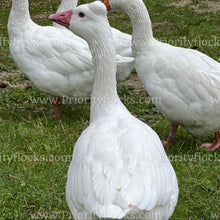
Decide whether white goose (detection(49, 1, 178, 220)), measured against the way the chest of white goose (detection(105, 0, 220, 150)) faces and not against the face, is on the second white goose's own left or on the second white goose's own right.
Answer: on the second white goose's own left

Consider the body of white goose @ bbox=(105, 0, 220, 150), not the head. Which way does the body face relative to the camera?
to the viewer's left
